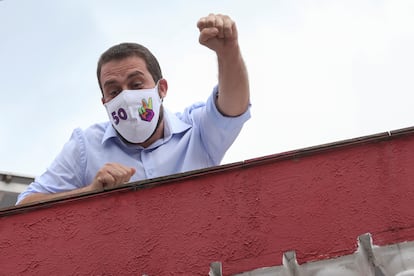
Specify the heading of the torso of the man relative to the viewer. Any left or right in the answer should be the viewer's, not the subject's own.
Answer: facing the viewer

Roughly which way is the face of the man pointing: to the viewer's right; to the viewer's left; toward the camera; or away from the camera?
toward the camera
